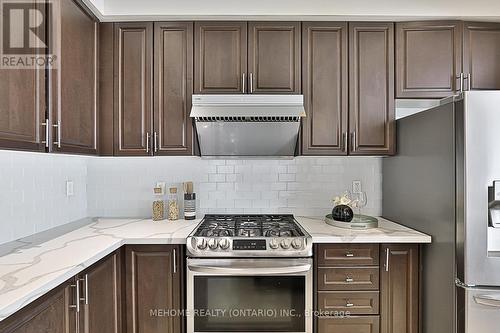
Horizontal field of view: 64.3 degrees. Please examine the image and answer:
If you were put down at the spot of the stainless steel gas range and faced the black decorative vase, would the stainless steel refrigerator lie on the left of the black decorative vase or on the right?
right

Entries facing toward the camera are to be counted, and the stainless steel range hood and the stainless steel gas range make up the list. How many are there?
2

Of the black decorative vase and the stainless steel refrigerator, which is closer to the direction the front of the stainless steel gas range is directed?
the stainless steel refrigerator

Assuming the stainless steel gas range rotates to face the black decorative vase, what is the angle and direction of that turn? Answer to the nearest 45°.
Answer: approximately 135° to its left

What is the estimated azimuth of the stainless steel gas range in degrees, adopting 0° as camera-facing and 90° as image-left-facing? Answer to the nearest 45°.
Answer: approximately 0°

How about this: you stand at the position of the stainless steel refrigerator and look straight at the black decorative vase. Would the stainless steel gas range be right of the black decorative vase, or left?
left

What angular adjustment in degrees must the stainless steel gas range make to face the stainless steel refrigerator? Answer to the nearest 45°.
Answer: approximately 90° to its left

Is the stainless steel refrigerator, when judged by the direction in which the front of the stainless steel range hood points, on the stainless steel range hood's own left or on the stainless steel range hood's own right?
on the stainless steel range hood's own left

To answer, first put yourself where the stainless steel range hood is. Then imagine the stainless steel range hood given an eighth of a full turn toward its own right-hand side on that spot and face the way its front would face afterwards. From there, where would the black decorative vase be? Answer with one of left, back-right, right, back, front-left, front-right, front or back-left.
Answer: back-left

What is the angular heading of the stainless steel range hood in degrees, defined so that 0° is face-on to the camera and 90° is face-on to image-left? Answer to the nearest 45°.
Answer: approximately 0°
